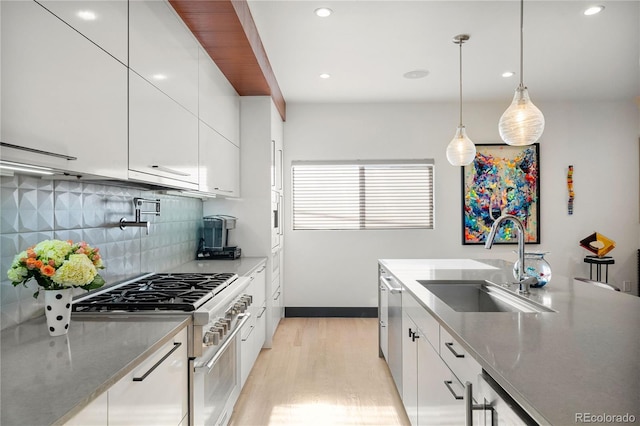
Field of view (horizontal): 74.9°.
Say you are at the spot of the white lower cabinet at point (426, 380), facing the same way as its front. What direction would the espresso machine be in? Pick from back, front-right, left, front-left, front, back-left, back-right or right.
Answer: front-right

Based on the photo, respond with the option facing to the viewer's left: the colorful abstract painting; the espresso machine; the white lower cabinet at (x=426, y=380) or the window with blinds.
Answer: the white lower cabinet

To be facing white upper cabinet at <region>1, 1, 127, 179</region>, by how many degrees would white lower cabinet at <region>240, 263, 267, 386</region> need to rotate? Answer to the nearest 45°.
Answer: approximately 90° to its right

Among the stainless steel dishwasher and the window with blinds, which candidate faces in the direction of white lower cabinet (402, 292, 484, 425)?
the window with blinds

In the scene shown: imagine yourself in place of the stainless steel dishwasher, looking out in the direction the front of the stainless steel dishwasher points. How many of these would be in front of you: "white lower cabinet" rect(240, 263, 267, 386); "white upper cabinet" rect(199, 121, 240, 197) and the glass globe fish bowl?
2

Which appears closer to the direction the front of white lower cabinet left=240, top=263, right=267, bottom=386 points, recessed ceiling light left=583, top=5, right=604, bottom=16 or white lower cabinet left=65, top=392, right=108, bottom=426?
the recessed ceiling light

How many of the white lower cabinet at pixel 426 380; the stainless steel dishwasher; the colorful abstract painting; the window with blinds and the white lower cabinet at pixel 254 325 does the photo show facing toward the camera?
2

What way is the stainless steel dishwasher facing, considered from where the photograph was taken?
facing to the left of the viewer

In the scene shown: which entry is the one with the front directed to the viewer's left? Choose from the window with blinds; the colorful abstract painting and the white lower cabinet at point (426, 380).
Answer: the white lower cabinet

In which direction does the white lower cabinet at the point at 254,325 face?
to the viewer's right

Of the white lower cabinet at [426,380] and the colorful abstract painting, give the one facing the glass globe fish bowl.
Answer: the colorful abstract painting
